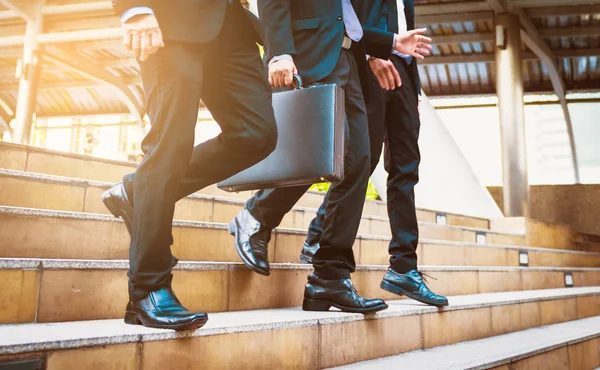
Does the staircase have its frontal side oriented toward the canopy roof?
no

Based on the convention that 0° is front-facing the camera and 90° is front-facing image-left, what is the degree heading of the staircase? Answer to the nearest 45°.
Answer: approximately 315°

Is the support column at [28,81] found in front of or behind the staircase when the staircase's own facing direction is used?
behind
